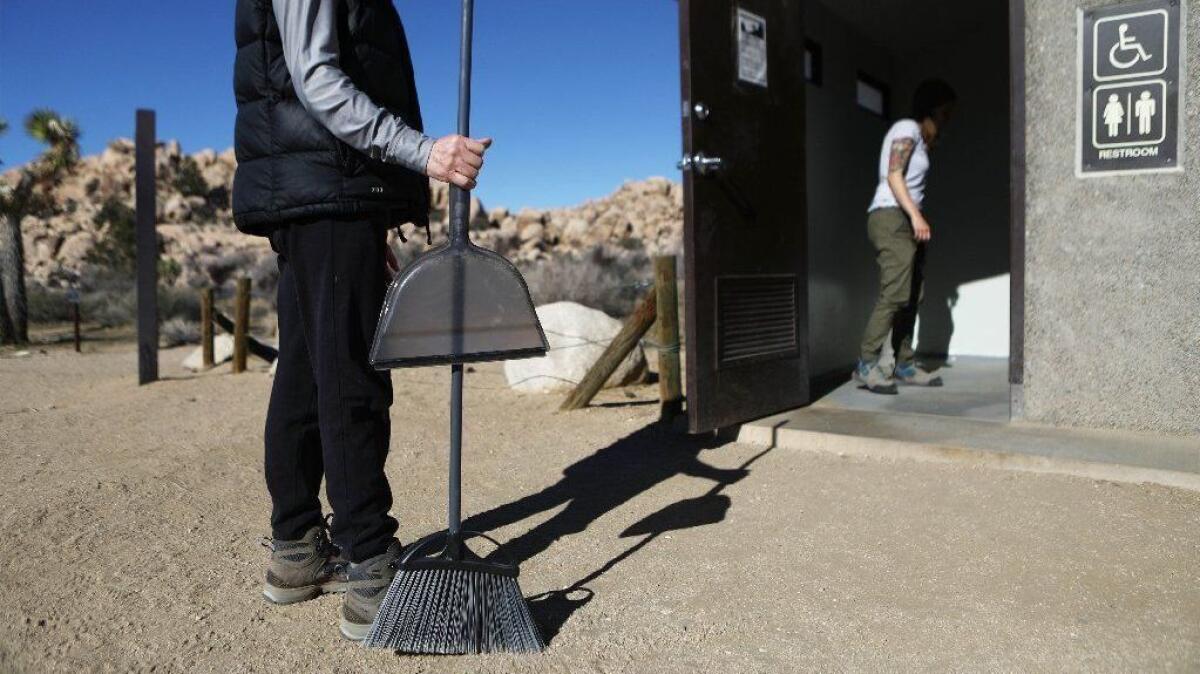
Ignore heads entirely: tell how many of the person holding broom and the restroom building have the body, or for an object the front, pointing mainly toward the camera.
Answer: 1

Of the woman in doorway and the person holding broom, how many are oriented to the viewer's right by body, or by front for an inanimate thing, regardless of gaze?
2

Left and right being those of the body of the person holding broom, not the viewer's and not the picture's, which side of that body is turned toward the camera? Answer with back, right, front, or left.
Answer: right

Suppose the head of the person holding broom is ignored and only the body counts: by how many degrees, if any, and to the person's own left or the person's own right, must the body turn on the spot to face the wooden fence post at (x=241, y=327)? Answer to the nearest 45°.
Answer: approximately 90° to the person's own left

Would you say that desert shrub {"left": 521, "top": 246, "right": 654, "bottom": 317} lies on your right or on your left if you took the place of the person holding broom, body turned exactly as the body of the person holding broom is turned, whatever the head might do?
on your left

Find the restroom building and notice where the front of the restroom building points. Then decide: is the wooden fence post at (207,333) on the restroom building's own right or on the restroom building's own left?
on the restroom building's own right

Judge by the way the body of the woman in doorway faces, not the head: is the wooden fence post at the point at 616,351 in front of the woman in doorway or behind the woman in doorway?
behind

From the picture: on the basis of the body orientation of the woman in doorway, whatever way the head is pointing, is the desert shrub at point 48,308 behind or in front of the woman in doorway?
behind

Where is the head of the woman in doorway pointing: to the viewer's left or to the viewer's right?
to the viewer's right

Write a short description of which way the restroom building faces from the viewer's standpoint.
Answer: facing the viewer

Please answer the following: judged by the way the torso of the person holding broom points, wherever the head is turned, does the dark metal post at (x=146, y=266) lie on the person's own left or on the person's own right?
on the person's own left

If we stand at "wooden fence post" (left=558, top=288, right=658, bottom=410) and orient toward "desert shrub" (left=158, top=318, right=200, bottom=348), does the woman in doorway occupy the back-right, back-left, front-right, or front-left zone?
back-right

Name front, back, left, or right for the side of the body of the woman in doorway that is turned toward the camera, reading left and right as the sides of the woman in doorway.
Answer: right
